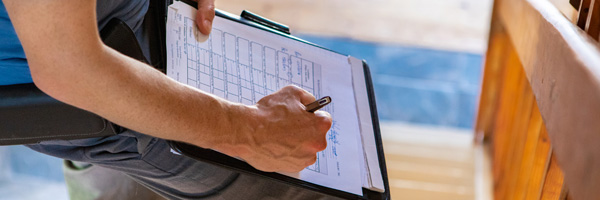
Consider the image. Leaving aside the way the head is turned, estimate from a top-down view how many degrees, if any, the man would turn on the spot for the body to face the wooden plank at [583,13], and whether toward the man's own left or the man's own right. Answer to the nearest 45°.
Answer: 0° — they already face it

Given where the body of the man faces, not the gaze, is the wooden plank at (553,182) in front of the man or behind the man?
in front

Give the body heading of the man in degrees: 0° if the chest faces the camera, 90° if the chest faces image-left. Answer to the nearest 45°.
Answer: approximately 270°

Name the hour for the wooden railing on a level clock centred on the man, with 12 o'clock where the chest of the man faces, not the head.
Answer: The wooden railing is roughly at 12 o'clock from the man.
